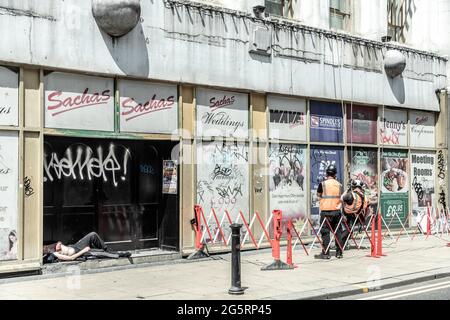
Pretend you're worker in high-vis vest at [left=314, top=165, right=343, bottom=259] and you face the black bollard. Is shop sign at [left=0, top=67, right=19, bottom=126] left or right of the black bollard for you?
right
